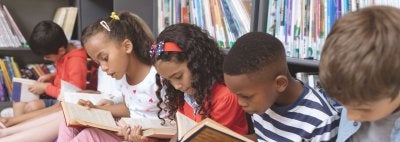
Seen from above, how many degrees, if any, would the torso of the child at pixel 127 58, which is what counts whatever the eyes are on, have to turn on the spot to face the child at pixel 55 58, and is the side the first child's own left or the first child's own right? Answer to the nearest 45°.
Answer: approximately 90° to the first child's own right

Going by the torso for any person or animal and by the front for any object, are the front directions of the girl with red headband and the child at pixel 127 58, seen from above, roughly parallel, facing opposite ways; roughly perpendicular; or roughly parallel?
roughly parallel

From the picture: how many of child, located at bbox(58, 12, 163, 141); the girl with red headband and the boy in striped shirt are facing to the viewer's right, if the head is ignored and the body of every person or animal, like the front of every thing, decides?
0

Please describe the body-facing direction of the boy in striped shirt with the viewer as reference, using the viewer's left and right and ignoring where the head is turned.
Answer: facing the viewer and to the left of the viewer

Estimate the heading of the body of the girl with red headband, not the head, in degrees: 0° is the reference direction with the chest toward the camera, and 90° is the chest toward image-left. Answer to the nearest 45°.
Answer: approximately 45°

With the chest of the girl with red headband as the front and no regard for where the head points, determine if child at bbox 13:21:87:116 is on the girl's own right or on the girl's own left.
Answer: on the girl's own right

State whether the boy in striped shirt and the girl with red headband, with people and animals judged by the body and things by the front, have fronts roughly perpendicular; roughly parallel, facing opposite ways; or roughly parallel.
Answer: roughly parallel

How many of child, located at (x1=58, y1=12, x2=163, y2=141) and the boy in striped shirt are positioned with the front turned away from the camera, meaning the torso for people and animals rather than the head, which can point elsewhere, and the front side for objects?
0

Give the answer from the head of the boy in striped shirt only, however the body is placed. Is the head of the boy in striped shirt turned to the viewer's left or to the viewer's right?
to the viewer's left

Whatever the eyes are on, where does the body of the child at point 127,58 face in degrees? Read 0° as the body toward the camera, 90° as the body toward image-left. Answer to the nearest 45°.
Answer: approximately 45°
